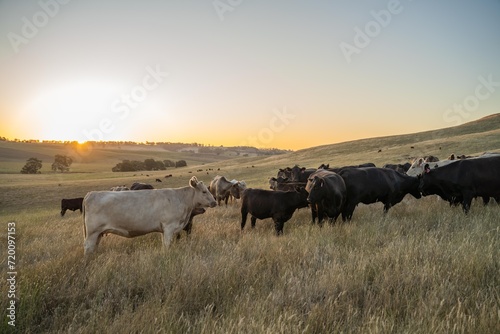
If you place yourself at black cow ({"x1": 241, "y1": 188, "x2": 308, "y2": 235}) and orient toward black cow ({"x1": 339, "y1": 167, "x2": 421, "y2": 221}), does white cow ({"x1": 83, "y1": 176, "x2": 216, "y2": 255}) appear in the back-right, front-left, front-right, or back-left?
back-right

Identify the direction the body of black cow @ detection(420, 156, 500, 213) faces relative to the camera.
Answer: to the viewer's left

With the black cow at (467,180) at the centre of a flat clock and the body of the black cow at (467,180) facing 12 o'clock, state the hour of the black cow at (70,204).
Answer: the black cow at (70,204) is roughly at 12 o'clock from the black cow at (467,180).

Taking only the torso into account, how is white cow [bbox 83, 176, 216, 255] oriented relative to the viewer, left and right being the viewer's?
facing to the right of the viewer

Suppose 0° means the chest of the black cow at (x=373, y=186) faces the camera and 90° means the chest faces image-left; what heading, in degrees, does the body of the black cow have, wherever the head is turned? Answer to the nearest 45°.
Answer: approximately 270°

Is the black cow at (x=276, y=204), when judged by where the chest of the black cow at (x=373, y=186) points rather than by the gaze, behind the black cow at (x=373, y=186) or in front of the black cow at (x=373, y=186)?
behind

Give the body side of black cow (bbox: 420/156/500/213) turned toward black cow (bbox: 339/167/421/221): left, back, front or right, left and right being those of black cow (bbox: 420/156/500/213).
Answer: front

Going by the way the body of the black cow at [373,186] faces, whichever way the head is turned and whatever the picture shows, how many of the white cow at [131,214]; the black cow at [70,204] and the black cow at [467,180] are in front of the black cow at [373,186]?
1

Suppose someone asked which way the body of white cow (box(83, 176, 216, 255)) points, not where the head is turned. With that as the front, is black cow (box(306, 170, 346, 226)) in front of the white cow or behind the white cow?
in front
